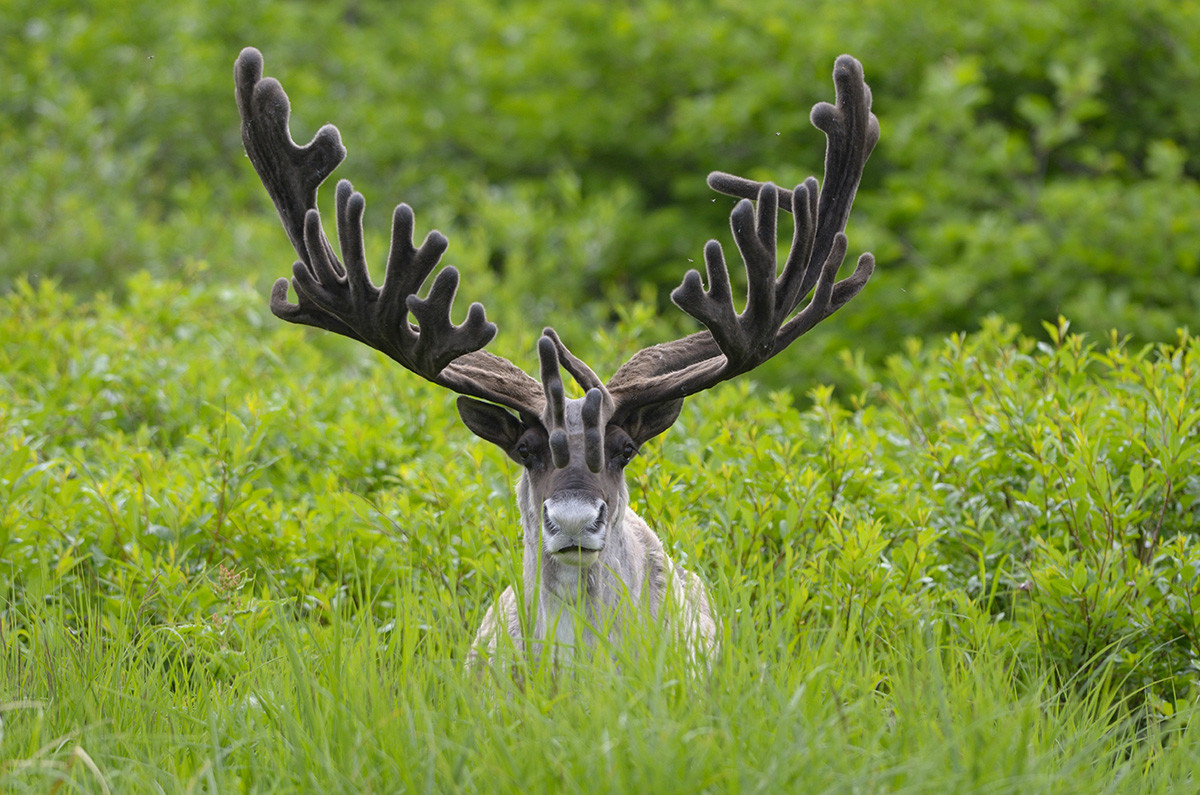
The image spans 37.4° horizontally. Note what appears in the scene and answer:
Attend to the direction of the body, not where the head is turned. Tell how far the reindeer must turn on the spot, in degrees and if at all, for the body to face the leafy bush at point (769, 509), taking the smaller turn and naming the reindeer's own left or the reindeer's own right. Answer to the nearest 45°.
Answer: approximately 135° to the reindeer's own left

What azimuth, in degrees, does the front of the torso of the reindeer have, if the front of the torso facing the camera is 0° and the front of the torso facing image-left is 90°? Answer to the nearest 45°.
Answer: approximately 0°
